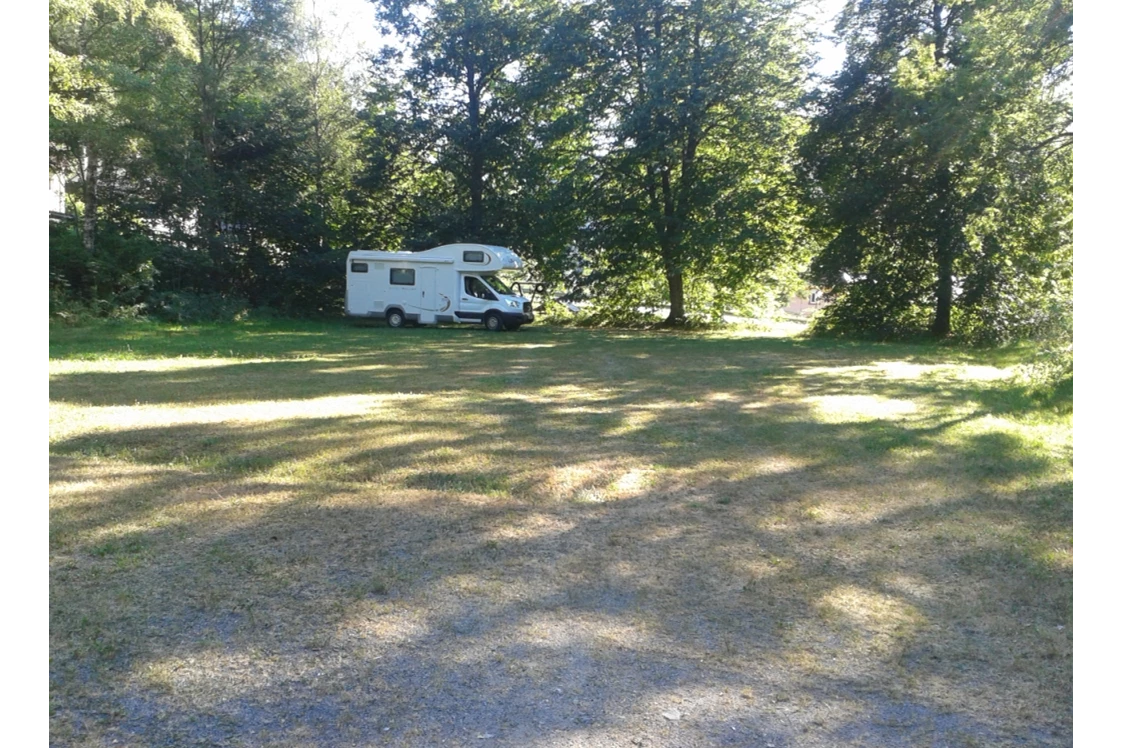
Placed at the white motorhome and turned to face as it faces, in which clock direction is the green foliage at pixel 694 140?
The green foliage is roughly at 11 o'clock from the white motorhome.

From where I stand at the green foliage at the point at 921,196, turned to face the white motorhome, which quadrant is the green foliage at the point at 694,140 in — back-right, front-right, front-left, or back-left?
front-right

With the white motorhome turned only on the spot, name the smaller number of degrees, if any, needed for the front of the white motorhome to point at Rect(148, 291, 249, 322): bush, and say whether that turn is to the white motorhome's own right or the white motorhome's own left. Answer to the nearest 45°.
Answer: approximately 135° to the white motorhome's own right

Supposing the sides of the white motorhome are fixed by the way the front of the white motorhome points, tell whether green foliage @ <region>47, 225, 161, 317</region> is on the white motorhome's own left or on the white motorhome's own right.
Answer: on the white motorhome's own right

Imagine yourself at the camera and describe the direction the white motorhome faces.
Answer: facing the viewer and to the right of the viewer

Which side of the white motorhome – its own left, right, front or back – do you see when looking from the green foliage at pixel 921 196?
front
